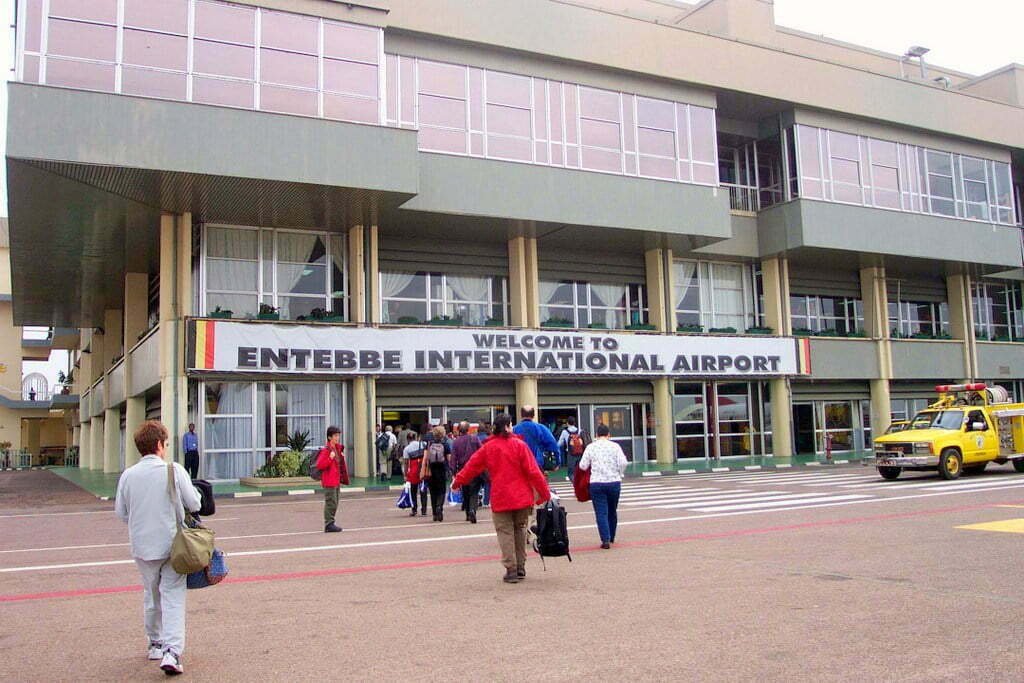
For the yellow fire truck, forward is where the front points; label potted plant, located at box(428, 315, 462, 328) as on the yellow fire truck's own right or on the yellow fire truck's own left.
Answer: on the yellow fire truck's own right

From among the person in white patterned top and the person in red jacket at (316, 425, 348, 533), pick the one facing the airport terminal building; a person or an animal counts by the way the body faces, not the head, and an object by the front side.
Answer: the person in white patterned top

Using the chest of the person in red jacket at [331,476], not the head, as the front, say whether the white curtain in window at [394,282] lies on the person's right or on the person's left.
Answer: on the person's left

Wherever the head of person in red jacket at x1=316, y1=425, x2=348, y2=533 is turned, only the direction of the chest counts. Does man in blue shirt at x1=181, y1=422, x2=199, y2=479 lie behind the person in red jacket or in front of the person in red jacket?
behind

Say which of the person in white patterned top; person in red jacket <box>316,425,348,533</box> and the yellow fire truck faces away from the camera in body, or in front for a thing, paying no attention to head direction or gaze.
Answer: the person in white patterned top

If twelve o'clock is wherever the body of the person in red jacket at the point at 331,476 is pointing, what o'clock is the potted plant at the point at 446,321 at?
The potted plant is roughly at 8 o'clock from the person in red jacket.

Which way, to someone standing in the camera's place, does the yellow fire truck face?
facing the viewer and to the left of the viewer

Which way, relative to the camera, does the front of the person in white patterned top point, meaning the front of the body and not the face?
away from the camera

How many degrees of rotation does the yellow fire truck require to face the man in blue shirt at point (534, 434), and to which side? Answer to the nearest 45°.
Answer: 0° — it already faces them

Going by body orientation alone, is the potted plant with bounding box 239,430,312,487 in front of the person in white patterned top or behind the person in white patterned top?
in front

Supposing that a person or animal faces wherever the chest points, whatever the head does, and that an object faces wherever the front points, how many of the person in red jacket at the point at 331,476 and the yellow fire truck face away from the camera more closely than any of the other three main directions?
0

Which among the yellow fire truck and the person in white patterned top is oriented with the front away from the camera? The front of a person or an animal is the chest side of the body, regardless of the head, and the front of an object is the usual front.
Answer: the person in white patterned top

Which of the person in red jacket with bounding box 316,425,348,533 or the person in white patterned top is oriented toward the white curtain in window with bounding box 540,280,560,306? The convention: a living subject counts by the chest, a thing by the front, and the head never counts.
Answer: the person in white patterned top

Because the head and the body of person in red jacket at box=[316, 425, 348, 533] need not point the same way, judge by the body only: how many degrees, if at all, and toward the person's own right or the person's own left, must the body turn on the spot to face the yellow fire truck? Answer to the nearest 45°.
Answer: approximately 45° to the person's own left

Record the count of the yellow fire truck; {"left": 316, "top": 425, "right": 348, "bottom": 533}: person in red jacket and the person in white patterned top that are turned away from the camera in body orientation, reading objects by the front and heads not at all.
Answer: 1
